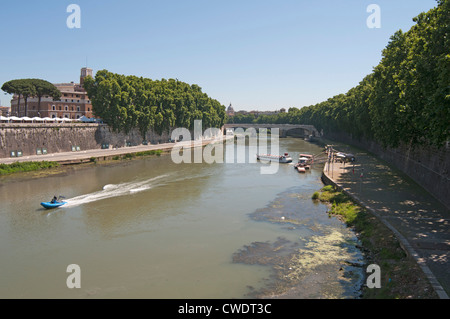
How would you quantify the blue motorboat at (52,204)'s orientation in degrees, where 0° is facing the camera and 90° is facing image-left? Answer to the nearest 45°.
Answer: approximately 45°
